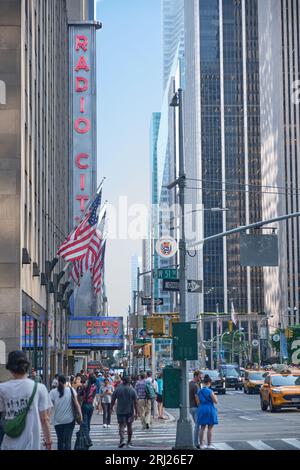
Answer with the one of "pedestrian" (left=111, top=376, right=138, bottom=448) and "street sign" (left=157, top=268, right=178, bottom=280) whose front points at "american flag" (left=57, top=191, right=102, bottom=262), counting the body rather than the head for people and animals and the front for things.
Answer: the pedestrian

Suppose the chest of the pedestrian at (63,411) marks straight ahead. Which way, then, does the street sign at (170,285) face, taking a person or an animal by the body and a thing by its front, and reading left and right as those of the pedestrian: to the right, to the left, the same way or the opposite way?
the opposite way

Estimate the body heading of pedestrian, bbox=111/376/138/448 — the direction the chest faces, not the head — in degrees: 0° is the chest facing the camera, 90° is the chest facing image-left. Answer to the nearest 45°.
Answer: approximately 180°

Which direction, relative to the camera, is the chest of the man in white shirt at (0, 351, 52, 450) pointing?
away from the camera

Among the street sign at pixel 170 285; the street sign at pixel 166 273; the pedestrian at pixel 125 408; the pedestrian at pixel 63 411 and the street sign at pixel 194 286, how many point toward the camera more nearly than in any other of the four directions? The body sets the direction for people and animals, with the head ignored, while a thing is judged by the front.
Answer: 3

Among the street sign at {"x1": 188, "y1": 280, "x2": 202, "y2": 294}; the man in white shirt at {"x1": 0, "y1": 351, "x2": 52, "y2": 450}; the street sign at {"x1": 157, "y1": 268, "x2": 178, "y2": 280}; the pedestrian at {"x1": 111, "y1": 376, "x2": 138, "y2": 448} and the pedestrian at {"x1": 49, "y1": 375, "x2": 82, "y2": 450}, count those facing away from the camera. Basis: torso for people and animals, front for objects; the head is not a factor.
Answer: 3

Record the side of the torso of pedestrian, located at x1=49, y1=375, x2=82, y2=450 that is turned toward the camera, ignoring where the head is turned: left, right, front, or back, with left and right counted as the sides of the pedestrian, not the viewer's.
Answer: back
